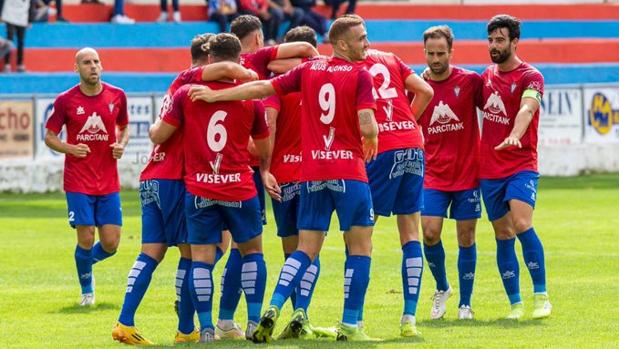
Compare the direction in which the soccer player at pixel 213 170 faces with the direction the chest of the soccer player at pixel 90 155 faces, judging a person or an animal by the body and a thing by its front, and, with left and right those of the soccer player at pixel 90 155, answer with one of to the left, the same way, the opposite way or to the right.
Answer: the opposite way

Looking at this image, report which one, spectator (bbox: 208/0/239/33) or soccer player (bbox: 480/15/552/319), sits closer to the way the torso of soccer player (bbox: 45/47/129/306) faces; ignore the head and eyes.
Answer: the soccer player

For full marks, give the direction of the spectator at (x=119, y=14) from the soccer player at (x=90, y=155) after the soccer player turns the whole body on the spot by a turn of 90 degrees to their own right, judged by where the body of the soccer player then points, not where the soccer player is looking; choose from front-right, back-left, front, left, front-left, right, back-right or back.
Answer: right

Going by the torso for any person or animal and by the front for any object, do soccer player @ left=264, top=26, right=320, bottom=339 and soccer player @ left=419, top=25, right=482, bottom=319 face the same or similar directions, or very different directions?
very different directions

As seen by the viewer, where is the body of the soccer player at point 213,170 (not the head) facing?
away from the camera

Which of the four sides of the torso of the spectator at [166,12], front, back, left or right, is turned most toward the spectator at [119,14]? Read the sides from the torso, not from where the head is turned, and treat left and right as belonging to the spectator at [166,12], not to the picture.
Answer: right

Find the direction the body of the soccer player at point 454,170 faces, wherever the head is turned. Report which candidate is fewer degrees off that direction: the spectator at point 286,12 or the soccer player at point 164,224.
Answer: the soccer player
